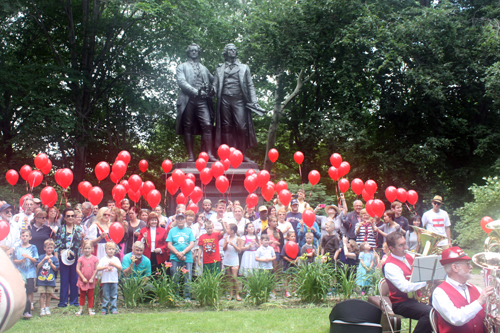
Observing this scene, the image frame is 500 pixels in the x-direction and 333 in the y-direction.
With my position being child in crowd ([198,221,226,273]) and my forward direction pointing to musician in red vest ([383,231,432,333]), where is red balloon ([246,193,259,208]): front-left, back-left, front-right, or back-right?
back-left

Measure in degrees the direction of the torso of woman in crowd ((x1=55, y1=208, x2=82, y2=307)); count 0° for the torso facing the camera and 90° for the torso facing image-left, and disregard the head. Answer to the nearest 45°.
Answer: approximately 0°

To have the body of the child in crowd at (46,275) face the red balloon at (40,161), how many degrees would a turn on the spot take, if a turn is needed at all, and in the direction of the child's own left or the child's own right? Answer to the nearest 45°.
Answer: approximately 180°

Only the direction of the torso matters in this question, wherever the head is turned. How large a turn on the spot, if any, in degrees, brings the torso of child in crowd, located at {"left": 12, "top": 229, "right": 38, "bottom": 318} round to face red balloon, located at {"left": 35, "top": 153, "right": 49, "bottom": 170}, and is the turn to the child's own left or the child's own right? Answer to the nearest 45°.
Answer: approximately 180°

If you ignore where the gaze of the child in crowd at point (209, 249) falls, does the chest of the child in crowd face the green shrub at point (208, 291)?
yes

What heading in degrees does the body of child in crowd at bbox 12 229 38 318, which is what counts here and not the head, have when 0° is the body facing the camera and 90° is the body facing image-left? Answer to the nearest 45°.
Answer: approximately 0°
